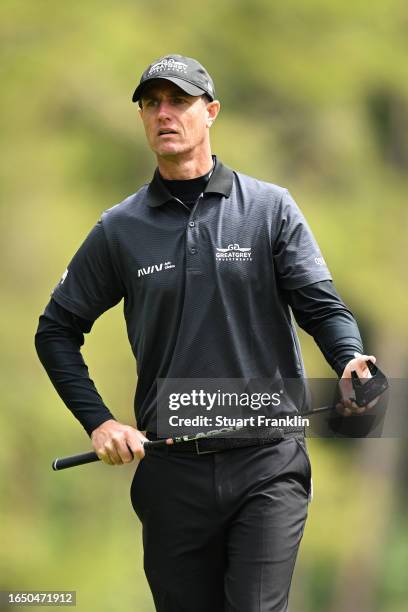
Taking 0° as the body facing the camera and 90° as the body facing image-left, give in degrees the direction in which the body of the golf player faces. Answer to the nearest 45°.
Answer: approximately 0°
